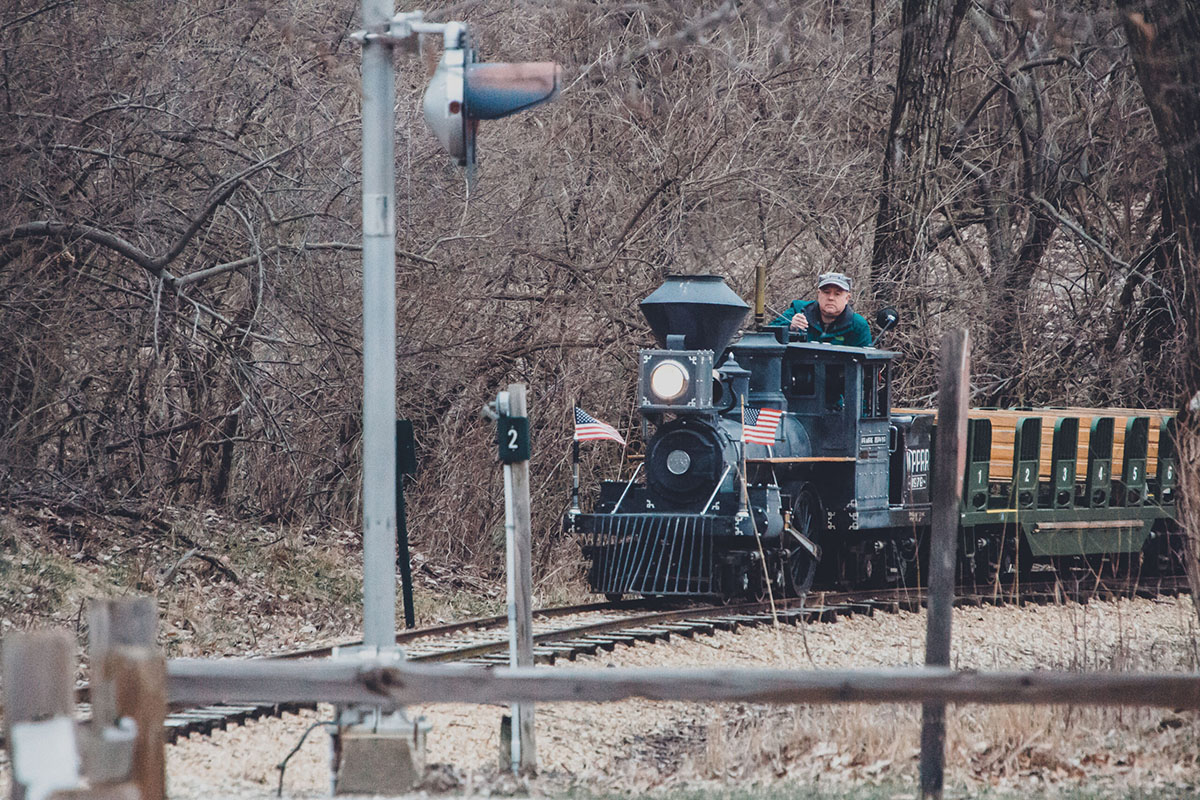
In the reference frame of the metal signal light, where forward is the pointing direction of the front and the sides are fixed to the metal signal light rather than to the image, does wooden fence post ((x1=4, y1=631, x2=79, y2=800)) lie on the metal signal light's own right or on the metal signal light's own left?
on the metal signal light's own right

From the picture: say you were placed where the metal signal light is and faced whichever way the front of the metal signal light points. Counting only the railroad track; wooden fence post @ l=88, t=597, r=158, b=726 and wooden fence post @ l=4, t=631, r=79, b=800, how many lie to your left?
1

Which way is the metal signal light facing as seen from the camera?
to the viewer's right

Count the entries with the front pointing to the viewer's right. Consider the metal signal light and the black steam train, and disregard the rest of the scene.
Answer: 1

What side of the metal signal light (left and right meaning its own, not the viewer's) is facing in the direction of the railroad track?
left

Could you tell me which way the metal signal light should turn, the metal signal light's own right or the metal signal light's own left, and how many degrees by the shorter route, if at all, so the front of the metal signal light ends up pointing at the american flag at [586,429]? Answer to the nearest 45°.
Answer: approximately 90° to the metal signal light's own left

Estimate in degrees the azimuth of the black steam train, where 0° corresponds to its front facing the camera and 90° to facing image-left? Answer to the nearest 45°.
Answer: approximately 45°

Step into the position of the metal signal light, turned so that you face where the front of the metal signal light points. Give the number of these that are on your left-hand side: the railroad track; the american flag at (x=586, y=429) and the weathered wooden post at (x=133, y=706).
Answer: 2

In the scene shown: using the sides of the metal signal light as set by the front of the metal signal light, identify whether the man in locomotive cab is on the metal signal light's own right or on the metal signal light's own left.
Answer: on the metal signal light's own left

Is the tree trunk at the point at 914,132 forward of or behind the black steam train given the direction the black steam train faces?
behind
